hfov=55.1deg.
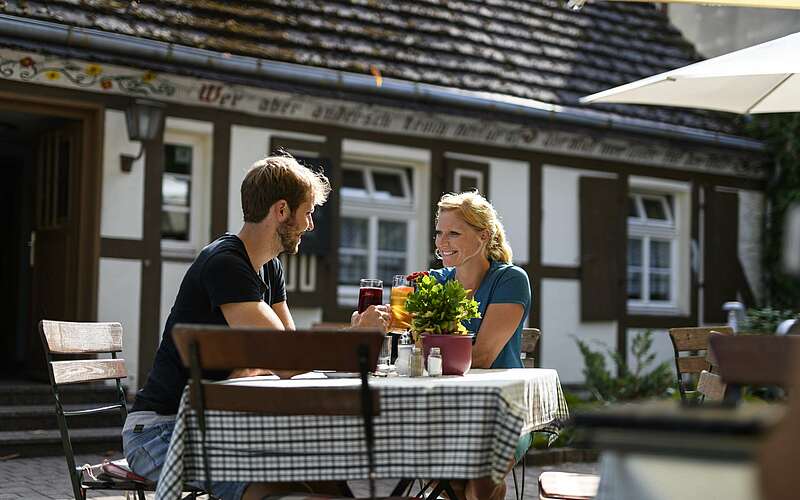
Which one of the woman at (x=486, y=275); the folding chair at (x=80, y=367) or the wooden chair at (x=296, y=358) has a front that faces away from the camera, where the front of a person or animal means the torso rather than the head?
the wooden chair

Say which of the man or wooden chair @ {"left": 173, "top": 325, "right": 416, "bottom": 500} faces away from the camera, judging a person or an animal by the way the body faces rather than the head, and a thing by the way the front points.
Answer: the wooden chair

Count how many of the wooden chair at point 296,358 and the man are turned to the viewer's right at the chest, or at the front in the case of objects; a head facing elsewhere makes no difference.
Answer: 1

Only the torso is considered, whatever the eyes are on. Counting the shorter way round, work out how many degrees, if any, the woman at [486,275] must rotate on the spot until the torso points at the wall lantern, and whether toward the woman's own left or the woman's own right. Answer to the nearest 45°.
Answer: approximately 90° to the woman's own right

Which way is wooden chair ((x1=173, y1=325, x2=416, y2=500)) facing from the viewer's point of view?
away from the camera

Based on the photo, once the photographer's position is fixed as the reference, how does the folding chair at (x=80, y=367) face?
facing the viewer and to the right of the viewer

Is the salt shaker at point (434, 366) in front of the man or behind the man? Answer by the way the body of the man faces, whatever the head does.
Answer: in front

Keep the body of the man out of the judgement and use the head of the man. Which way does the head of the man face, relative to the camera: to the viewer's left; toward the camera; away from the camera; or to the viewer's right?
to the viewer's right

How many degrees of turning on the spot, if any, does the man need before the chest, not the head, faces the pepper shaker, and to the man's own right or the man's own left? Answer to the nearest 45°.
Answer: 0° — they already face it

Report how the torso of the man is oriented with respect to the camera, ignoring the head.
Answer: to the viewer's right

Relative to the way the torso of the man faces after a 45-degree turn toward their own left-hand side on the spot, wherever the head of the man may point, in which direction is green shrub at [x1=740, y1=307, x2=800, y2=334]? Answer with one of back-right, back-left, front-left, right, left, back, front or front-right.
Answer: front

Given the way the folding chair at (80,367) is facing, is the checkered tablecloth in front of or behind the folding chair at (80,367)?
in front
